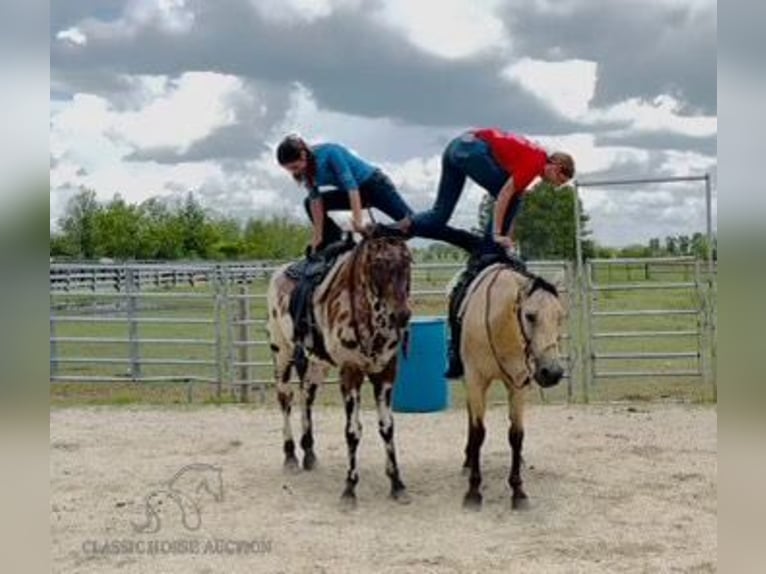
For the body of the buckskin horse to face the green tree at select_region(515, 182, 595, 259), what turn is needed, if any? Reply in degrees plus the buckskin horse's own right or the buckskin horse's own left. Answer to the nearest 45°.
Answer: approximately 180°

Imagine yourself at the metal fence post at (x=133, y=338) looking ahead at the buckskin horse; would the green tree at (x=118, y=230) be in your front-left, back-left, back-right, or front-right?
back-left

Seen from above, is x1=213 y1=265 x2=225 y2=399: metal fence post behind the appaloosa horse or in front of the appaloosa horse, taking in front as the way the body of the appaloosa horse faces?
behind

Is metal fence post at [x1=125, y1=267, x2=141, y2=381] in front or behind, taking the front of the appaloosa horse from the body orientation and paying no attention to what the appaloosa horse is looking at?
behind

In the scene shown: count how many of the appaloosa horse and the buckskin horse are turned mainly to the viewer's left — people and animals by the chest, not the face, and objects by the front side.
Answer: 0

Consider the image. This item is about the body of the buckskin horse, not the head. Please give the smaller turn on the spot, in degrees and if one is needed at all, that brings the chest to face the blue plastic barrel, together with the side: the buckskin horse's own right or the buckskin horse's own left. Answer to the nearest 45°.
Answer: approximately 180°

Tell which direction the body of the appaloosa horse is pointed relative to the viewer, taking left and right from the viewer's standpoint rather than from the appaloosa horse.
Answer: facing the viewer and to the right of the viewer

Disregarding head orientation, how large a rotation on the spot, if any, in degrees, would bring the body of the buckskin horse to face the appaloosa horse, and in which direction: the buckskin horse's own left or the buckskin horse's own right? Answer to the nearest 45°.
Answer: approximately 90° to the buckskin horse's own right

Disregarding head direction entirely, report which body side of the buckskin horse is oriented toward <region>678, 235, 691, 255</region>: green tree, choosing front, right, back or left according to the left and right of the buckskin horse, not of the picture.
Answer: back

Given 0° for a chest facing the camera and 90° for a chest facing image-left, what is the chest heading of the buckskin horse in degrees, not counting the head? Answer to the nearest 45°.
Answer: approximately 0°

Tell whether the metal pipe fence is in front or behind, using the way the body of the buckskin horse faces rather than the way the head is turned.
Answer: behind

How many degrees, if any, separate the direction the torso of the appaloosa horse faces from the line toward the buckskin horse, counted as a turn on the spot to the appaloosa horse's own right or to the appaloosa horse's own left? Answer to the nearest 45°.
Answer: approximately 45° to the appaloosa horse's own left

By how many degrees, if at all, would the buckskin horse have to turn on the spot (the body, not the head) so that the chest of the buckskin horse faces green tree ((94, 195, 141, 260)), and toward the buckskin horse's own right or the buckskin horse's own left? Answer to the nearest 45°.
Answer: approximately 135° to the buckskin horse's own right
